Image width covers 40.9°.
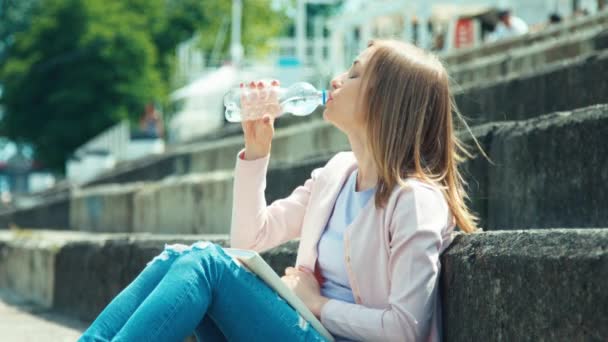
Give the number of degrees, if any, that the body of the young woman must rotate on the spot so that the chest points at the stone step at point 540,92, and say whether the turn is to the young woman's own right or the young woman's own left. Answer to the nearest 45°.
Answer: approximately 135° to the young woman's own right

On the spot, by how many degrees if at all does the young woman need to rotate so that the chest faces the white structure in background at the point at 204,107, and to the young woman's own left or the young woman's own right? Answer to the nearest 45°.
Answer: approximately 90° to the young woman's own right

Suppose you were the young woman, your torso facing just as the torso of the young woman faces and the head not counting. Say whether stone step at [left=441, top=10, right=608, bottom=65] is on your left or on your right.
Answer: on your right

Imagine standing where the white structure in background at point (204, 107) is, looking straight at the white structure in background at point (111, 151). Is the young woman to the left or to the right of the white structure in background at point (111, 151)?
left

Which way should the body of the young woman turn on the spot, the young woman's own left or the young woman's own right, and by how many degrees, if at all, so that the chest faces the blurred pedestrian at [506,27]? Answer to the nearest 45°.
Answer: approximately 90° to the young woman's own right

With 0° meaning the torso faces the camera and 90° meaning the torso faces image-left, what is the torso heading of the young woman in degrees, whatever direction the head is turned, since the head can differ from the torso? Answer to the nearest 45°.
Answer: approximately 90°

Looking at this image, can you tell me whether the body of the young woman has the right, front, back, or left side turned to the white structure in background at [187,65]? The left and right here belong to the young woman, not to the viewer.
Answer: right

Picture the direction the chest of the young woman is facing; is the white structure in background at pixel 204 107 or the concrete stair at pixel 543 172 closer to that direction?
the white structure in background

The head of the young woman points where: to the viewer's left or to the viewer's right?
to the viewer's left
